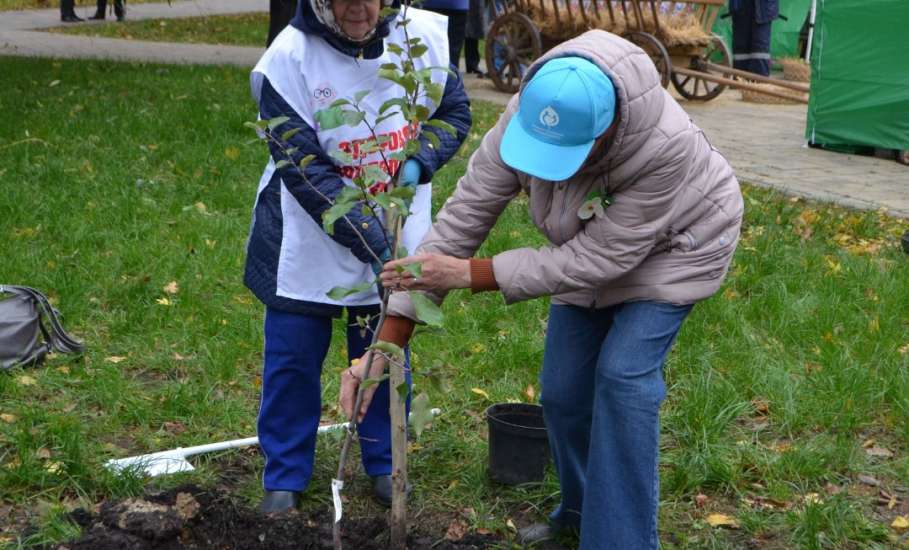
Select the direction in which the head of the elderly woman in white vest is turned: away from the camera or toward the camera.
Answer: toward the camera

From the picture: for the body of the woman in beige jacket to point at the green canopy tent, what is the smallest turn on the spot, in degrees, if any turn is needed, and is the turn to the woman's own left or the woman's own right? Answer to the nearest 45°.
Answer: approximately 135° to the woman's own right

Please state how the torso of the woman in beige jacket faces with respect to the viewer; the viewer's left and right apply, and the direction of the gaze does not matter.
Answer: facing the viewer and to the left of the viewer

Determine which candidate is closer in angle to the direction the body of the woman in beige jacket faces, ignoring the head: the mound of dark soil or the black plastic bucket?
the mound of dark soil

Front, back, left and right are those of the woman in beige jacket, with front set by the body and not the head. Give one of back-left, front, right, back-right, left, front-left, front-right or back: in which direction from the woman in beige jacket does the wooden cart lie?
back-right

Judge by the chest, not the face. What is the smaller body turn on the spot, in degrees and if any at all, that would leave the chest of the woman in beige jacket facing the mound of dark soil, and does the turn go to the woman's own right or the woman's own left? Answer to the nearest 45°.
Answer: approximately 45° to the woman's own right

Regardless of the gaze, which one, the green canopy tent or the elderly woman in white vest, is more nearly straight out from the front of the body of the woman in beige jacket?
the elderly woman in white vest

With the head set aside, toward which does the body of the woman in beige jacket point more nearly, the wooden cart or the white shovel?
the white shovel
